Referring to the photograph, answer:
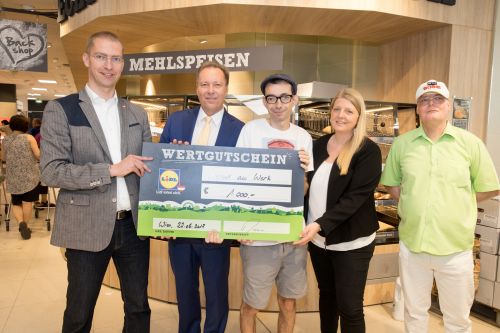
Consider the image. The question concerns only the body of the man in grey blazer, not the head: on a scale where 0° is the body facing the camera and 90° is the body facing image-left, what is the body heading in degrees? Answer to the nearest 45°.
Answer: approximately 315°

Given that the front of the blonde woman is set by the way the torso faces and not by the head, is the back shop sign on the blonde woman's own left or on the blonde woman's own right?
on the blonde woman's own right

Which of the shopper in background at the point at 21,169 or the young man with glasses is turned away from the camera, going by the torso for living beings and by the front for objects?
the shopper in background

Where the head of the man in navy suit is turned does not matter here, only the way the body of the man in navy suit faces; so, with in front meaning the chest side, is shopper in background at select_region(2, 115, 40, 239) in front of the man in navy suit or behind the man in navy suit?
behind

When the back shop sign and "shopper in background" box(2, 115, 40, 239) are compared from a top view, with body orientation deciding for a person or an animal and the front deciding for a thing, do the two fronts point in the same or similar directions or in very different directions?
very different directions

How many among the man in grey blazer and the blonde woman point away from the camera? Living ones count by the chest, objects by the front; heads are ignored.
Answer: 0

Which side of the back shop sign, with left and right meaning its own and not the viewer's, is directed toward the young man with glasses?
front

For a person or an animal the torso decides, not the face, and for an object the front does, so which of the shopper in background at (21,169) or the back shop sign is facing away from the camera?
the shopper in background

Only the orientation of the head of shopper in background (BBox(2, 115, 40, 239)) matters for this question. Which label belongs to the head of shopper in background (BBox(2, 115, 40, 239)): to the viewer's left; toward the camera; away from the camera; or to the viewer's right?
away from the camera

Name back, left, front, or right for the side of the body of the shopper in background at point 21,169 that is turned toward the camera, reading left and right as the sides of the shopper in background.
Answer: back
